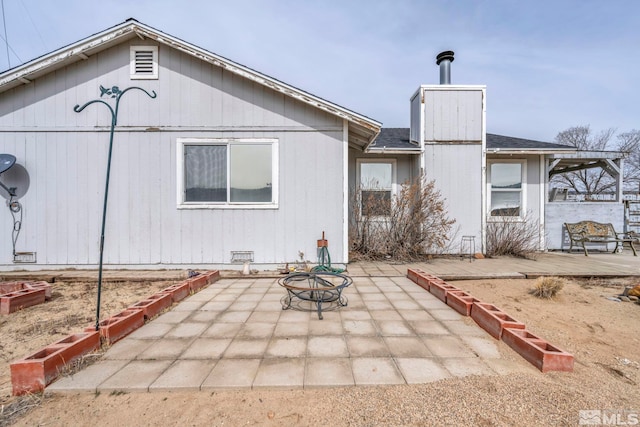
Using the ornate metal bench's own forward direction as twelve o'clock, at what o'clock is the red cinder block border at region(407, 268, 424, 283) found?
The red cinder block border is roughly at 2 o'clock from the ornate metal bench.

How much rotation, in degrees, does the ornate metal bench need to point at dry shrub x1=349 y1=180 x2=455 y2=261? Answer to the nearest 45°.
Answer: approximately 90° to its right

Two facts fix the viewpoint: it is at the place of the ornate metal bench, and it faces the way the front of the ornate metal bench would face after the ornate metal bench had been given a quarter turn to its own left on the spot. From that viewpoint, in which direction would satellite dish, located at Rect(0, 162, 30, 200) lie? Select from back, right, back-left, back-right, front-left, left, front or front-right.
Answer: back

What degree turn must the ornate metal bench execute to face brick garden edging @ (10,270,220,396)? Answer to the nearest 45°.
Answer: approximately 45° to its right

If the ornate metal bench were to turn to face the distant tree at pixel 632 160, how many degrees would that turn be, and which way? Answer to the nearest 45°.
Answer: approximately 135° to its left

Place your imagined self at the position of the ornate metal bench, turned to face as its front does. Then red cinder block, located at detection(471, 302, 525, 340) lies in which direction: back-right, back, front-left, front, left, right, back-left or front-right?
front-right

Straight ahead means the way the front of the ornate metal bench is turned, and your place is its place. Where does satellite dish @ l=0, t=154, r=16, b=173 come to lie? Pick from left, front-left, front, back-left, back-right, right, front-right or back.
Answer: right

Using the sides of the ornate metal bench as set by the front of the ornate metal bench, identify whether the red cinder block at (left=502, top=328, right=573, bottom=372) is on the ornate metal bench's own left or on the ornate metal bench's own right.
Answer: on the ornate metal bench's own right

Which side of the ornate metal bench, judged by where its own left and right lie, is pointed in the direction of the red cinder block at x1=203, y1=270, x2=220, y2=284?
right

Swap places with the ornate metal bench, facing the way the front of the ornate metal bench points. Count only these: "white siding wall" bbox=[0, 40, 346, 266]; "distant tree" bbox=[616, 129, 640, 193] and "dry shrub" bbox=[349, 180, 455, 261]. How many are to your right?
2

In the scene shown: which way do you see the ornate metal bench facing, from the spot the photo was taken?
facing the viewer and to the right of the viewer

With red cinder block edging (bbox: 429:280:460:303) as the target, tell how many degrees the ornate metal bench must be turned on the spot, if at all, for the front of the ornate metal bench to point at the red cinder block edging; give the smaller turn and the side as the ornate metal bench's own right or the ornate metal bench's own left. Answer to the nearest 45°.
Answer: approximately 45° to the ornate metal bench's own right
